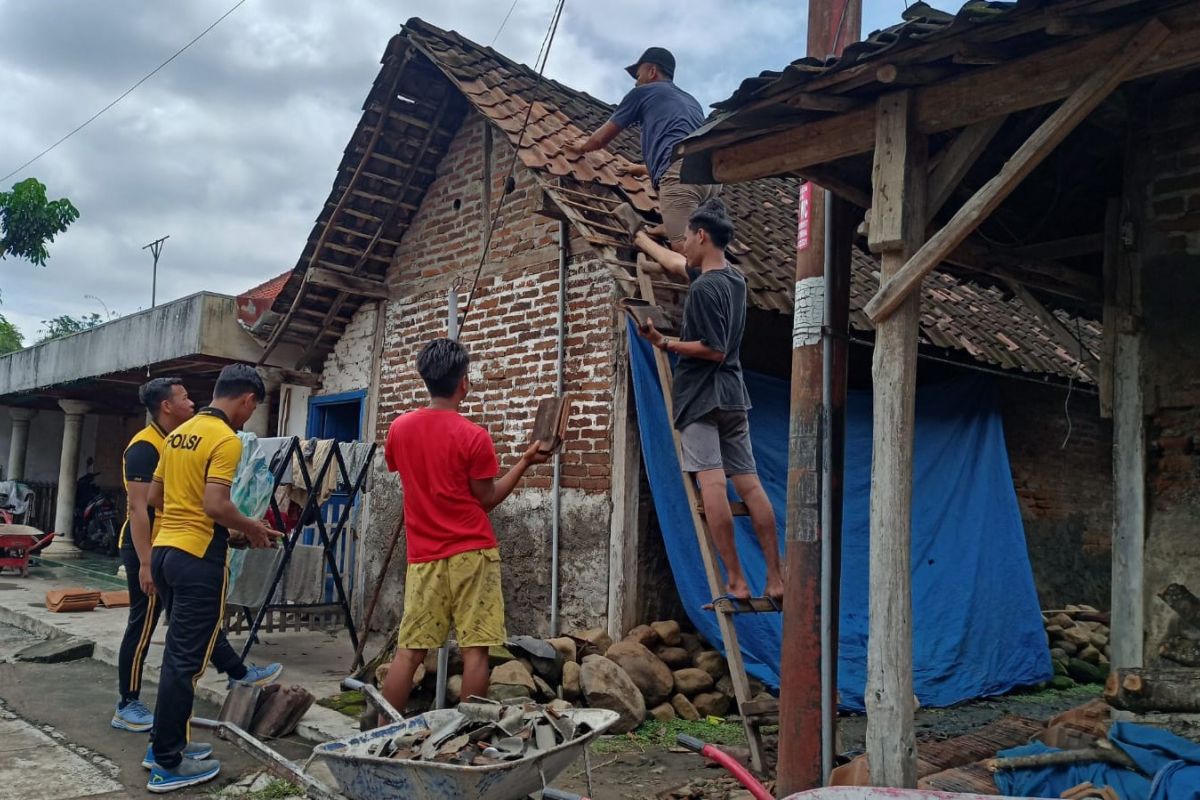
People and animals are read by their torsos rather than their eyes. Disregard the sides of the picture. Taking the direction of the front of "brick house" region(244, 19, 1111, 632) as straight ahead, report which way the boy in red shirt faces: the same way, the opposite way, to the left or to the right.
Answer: the opposite way

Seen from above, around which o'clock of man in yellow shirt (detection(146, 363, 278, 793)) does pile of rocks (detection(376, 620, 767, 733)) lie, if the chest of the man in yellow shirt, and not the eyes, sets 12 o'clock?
The pile of rocks is roughly at 1 o'clock from the man in yellow shirt.

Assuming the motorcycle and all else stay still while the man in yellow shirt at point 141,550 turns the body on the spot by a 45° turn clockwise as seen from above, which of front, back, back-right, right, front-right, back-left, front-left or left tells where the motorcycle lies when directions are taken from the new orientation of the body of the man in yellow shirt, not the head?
back-left

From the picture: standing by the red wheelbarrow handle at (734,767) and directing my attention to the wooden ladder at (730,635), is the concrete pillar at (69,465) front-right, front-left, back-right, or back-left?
front-left

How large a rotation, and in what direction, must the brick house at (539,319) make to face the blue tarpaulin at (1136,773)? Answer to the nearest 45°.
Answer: approximately 90° to its left

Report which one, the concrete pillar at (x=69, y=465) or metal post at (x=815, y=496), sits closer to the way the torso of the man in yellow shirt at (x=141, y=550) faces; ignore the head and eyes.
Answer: the metal post

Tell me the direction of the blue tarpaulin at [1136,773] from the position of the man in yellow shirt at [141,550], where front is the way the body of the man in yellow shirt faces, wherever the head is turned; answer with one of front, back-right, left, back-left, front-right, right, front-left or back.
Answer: front-right

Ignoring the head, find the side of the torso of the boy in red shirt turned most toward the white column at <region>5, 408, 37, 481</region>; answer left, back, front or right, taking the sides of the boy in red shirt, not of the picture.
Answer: left

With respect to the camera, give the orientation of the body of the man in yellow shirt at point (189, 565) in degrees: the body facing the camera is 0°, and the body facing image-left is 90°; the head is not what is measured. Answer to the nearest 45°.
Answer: approximately 225°

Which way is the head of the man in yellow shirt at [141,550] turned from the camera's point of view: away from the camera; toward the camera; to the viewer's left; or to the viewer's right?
to the viewer's right

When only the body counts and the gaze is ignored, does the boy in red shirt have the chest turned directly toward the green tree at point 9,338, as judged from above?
no

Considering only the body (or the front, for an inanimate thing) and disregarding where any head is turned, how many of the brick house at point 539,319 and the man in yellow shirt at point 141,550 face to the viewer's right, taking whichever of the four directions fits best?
1

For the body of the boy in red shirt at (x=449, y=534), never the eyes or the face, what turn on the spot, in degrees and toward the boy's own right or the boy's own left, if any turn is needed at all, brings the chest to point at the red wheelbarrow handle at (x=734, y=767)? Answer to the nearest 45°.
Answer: approximately 90° to the boy's own right

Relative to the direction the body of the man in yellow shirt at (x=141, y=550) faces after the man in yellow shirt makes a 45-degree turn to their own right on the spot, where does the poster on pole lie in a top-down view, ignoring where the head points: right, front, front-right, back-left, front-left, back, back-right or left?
front

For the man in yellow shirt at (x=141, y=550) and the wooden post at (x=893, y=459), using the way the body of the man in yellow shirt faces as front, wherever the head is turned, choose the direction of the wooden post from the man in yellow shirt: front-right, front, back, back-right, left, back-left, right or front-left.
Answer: front-right

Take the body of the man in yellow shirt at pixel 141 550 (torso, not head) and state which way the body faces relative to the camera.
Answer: to the viewer's right
